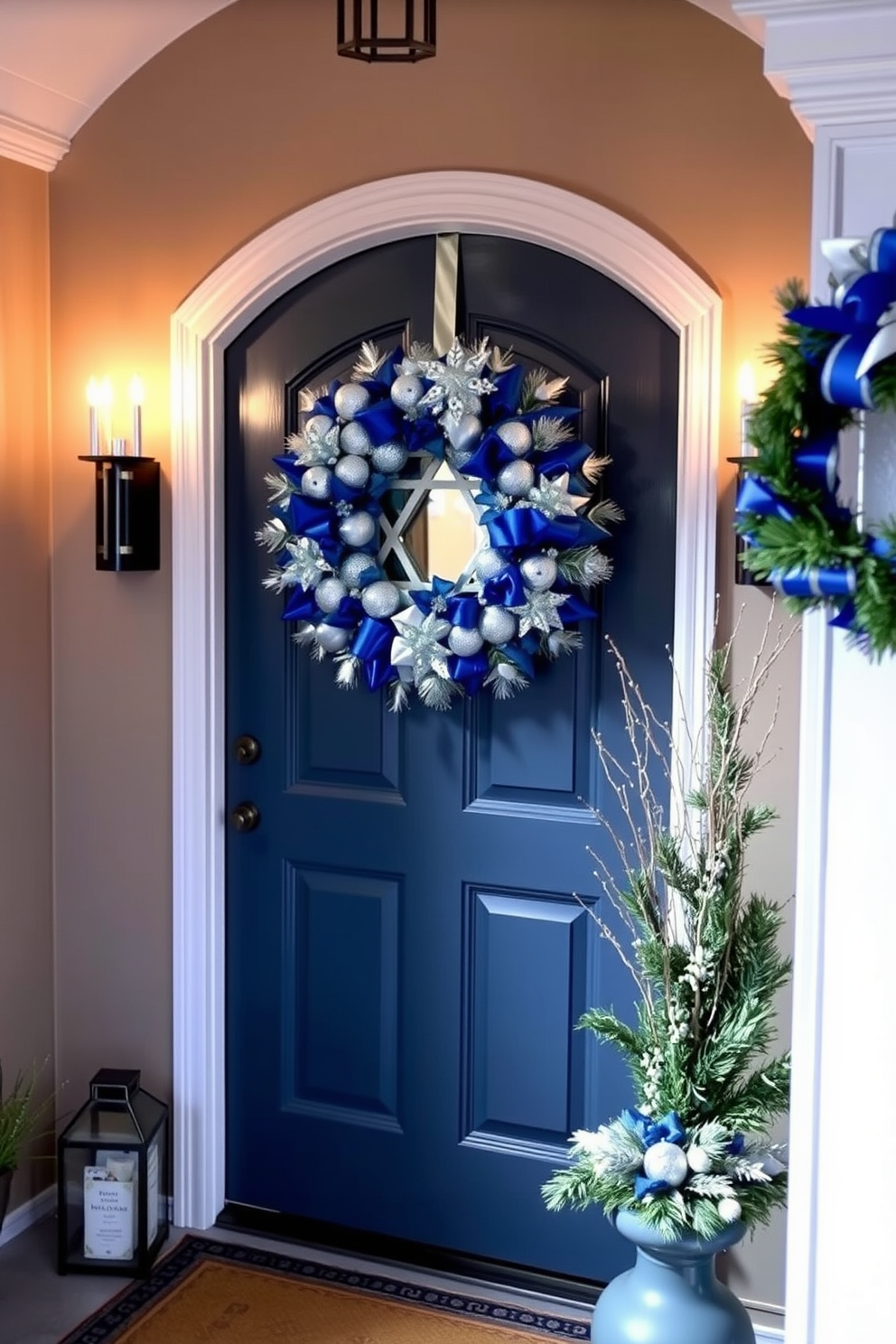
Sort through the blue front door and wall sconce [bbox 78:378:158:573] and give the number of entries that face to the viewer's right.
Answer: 0

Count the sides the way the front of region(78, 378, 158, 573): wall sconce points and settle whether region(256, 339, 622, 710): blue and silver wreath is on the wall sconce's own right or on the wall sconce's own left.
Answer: on the wall sconce's own left

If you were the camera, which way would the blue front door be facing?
facing the viewer

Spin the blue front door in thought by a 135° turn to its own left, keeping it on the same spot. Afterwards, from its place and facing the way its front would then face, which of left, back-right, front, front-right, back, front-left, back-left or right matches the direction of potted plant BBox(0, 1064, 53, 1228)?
back-left

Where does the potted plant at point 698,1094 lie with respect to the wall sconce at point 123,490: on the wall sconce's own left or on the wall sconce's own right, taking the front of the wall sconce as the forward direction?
on the wall sconce's own left

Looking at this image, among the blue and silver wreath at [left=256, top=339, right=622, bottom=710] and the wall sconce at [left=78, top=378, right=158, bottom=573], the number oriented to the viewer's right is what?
0

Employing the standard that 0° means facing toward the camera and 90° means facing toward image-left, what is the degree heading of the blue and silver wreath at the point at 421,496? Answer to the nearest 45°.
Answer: approximately 0°

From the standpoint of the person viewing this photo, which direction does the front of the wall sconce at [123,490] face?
facing the viewer and to the left of the viewer
